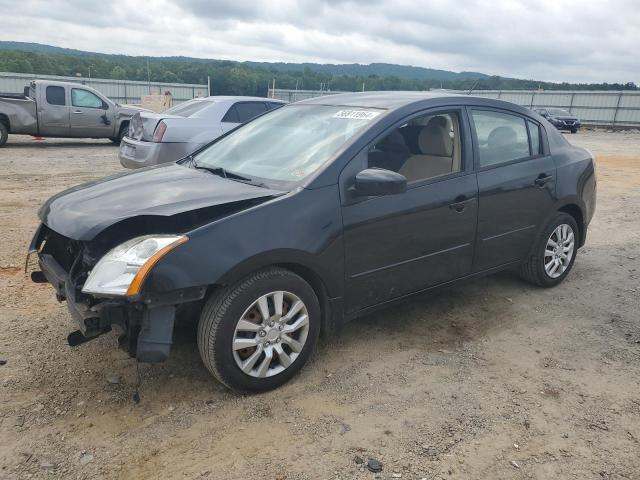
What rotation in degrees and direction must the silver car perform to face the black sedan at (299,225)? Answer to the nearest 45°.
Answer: approximately 135° to its right

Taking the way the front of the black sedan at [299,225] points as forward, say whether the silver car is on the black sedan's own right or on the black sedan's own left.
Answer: on the black sedan's own right

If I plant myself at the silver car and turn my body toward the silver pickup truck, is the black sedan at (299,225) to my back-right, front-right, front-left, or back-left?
back-left

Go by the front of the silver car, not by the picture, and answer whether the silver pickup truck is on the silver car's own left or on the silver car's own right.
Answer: on the silver car's own left

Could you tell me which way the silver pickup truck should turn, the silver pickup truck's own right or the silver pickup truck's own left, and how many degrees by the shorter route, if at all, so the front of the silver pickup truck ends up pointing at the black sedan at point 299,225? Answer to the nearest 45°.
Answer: approximately 90° to the silver pickup truck's own right

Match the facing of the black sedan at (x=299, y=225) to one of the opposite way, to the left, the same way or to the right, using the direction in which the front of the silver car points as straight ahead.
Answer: the opposite way

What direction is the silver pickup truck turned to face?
to the viewer's right

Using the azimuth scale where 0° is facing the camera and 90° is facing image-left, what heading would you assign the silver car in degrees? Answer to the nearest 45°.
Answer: approximately 225°

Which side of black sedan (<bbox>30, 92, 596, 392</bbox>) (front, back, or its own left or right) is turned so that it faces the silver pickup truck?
right

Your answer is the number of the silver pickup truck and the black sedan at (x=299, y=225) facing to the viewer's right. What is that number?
1

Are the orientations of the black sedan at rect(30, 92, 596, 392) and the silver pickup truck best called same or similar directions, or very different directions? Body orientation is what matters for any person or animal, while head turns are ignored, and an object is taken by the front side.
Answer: very different directions
